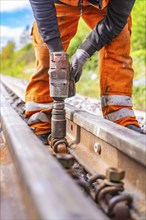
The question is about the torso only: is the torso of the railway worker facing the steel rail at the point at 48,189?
yes

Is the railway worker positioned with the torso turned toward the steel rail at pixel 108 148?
yes

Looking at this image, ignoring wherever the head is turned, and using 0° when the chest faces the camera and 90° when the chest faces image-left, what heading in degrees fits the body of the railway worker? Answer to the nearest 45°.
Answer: approximately 0°
